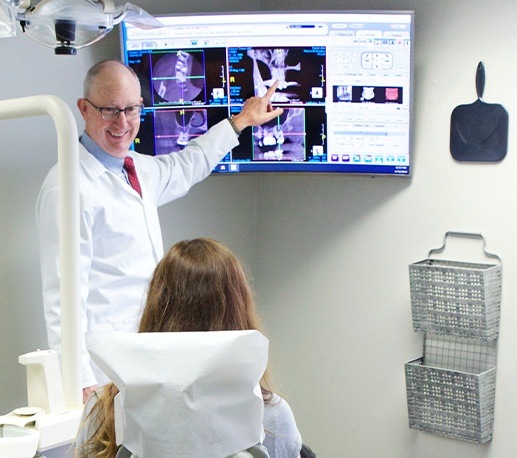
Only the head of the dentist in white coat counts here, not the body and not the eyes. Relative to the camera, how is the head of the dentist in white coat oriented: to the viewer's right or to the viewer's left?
to the viewer's right

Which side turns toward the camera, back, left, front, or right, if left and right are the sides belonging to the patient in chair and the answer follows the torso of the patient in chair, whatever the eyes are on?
back

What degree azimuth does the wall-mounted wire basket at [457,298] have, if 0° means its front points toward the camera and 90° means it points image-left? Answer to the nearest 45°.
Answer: approximately 45°

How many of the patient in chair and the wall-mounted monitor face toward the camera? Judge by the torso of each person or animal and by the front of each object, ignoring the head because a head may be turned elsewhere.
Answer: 1

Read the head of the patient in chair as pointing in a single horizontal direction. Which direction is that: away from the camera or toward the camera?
away from the camera

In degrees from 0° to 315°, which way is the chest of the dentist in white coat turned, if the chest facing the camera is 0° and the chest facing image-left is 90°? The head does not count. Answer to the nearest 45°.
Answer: approximately 315°
